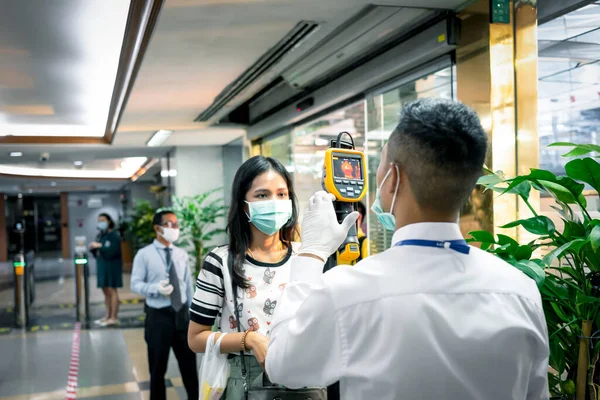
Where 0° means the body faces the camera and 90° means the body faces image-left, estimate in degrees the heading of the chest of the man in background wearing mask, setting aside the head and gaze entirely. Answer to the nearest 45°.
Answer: approximately 315°

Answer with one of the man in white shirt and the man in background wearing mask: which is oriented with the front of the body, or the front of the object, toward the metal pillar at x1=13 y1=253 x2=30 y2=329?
the man in white shirt

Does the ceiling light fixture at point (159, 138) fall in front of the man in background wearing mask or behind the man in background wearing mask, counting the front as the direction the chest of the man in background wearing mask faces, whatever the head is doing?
behind

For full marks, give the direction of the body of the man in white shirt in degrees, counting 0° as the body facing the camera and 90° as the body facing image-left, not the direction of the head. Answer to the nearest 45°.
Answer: approximately 135°

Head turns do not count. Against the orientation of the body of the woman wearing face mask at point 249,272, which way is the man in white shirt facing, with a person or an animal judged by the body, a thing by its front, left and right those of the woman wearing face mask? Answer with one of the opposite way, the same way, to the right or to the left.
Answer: the opposite way

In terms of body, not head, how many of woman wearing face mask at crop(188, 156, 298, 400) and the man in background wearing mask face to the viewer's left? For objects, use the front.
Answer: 0

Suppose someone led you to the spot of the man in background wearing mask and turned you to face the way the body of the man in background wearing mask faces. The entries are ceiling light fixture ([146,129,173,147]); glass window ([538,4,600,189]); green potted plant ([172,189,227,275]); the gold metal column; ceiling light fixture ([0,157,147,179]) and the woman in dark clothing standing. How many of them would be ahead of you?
2

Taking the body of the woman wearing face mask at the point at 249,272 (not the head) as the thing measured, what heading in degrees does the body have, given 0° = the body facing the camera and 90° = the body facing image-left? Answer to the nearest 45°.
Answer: approximately 315°
